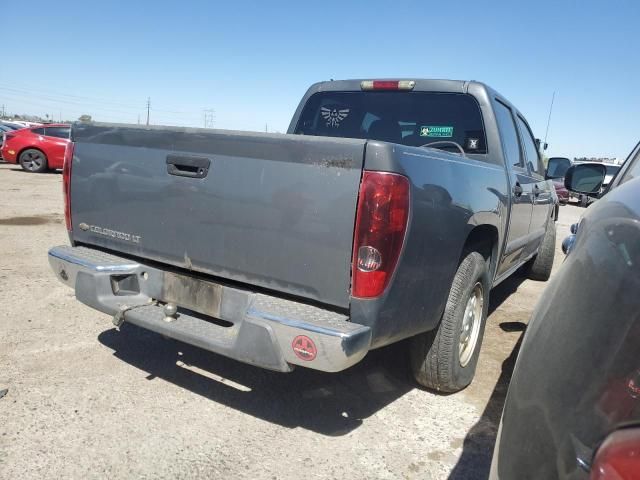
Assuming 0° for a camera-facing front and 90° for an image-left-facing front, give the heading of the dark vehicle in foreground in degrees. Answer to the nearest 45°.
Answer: approximately 180°

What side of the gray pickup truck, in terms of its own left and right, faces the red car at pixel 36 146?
left

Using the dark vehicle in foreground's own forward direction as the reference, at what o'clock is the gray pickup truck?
The gray pickup truck is roughly at 10 o'clock from the dark vehicle in foreground.

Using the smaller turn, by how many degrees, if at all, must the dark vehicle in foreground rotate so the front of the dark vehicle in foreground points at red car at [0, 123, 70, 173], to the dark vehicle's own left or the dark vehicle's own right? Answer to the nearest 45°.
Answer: approximately 45° to the dark vehicle's own left

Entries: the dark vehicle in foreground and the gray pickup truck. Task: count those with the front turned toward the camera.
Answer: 0

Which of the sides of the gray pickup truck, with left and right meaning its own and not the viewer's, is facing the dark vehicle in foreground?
right

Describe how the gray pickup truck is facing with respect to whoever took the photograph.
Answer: facing away from the viewer and to the right of the viewer
